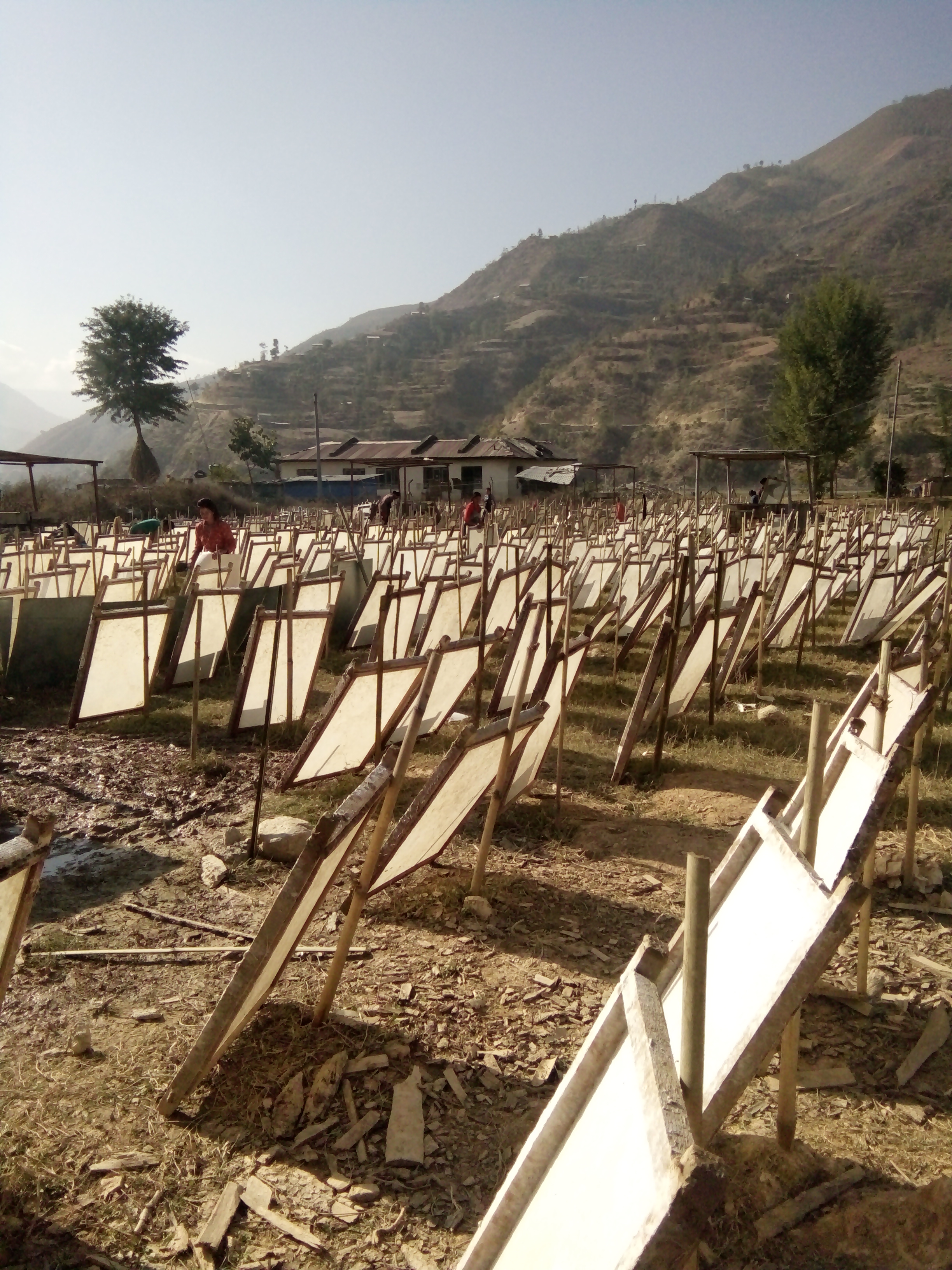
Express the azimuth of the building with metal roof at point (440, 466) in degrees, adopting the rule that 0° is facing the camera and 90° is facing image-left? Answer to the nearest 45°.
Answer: approximately 0°

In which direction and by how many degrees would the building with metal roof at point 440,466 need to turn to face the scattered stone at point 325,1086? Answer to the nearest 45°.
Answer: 0° — it already faces it

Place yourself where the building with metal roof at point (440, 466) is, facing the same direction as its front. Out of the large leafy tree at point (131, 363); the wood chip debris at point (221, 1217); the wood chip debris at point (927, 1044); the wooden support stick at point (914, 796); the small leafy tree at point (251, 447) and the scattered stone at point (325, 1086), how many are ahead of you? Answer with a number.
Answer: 4

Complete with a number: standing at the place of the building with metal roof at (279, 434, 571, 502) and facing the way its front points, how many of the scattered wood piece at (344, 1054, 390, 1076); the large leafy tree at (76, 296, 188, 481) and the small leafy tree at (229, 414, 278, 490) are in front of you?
1

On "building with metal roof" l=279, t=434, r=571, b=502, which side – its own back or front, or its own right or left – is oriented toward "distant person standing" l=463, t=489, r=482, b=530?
front

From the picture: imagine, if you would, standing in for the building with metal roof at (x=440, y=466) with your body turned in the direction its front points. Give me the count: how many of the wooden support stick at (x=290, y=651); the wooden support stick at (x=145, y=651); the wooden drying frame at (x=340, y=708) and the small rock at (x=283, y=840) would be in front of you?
4

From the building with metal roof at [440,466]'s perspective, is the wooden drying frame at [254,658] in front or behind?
in front

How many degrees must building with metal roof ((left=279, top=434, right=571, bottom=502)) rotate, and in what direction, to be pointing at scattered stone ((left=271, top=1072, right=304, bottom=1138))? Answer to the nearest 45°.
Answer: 0° — it already faces it

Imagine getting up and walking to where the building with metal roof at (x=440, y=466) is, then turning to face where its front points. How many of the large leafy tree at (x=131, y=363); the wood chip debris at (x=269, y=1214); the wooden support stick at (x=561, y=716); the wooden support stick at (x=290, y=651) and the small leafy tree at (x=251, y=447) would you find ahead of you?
3

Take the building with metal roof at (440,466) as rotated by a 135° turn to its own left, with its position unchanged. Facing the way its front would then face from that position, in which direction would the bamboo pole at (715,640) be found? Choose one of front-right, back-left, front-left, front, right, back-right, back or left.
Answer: back-right

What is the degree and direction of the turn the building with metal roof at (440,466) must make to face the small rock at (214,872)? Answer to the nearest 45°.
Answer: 0° — it already faces it

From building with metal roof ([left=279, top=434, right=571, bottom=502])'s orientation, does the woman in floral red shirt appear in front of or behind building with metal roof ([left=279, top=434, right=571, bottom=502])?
in front

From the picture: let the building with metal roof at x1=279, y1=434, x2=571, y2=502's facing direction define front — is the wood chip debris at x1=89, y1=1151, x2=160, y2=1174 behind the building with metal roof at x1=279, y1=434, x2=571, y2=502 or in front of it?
in front

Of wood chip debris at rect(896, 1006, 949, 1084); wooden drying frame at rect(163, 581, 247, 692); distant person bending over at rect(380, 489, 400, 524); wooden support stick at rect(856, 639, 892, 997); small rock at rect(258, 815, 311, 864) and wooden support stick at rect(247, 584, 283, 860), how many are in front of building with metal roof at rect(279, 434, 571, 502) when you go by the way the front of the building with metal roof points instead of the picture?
6

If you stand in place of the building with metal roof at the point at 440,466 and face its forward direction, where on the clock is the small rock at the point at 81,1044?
The small rock is roughly at 12 o'clock from the building with metal roof.

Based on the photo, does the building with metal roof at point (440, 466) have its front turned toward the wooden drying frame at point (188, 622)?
yes

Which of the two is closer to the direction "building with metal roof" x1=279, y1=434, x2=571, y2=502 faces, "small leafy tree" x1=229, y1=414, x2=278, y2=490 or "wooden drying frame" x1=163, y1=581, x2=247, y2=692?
the wooden drying frame

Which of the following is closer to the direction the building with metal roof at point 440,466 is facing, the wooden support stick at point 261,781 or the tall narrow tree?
the wooden support stick

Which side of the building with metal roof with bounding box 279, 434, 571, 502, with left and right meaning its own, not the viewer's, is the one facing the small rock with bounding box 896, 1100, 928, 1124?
front

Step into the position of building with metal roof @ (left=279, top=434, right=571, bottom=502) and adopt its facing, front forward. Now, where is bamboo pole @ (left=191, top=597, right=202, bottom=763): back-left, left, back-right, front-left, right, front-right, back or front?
front
